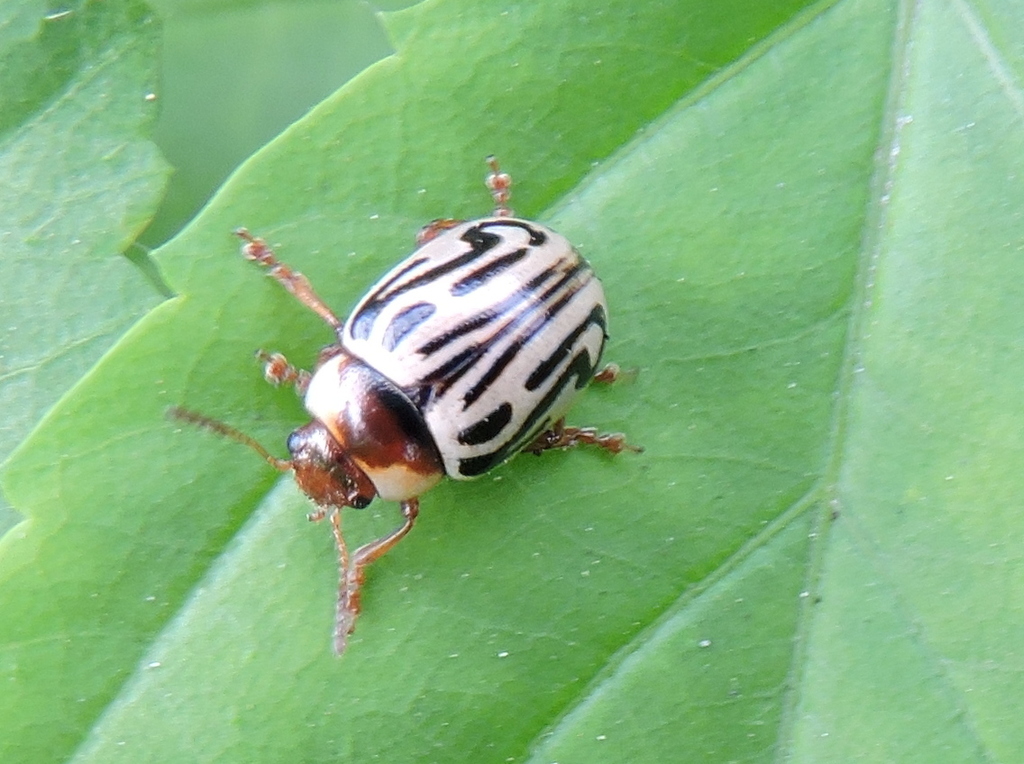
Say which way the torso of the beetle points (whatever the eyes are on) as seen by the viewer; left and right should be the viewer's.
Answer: facing the viewer and to the left of the viewer

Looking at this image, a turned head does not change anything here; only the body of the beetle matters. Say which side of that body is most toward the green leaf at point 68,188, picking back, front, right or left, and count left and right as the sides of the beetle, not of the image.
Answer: right
